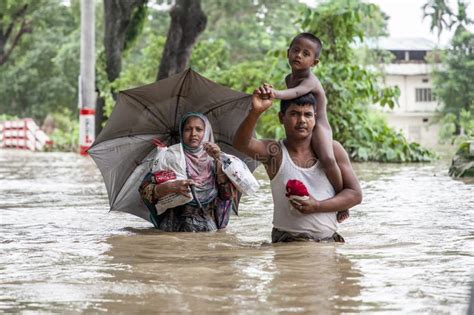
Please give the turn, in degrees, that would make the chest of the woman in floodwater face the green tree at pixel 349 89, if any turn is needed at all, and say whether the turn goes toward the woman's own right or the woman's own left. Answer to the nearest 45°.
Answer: approximately 180°

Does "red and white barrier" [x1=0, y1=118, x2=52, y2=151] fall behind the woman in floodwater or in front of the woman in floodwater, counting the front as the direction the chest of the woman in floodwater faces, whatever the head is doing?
behind

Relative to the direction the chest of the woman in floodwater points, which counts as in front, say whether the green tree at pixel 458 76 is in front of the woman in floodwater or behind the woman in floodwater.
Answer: behind

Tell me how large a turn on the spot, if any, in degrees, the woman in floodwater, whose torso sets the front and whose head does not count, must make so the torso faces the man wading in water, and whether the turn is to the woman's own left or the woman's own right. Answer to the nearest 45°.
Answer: approximately 45° to the woman's own left

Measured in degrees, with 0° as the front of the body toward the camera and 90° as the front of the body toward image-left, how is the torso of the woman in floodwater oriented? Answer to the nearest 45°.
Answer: approximately 0°

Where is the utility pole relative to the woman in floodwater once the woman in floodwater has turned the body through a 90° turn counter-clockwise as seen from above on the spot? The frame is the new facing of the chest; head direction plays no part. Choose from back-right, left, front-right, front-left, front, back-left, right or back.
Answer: left

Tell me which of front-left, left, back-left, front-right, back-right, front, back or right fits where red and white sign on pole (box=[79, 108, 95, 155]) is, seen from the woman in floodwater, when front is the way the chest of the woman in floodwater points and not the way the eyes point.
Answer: back

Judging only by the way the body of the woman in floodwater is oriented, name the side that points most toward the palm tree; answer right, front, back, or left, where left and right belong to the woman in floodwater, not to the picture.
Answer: back

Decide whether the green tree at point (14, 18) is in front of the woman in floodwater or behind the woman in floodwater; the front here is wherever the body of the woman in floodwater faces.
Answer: behind

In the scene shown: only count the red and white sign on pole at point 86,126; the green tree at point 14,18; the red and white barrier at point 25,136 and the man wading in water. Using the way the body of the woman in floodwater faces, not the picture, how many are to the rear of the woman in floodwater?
3
